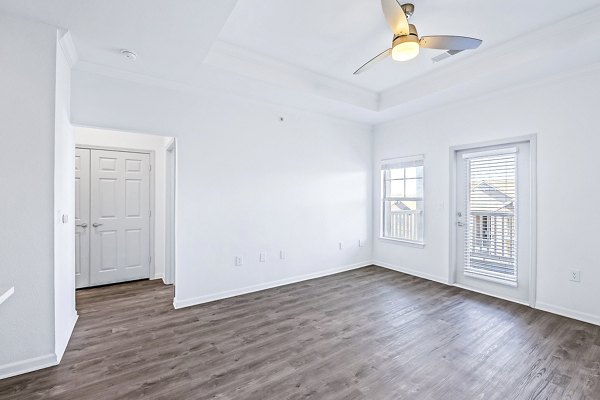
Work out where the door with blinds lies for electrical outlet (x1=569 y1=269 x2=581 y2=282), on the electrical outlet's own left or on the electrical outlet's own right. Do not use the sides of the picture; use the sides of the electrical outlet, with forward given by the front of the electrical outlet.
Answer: on the electrical outlet's own right

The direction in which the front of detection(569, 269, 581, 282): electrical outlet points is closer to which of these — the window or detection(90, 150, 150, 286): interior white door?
the interior white door

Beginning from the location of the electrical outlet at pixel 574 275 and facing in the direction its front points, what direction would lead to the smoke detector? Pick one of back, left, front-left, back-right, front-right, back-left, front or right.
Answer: front-right

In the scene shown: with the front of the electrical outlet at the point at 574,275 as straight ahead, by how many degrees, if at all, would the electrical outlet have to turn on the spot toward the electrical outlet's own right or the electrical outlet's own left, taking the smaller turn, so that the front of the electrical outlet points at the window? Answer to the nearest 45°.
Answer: approximately 90° to the electrical outlet's own right

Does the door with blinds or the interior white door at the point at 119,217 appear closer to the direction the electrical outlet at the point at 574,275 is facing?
the interior white door

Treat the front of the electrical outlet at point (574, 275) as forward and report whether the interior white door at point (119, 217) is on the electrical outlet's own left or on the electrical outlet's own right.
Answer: on the electrical outlet's own right

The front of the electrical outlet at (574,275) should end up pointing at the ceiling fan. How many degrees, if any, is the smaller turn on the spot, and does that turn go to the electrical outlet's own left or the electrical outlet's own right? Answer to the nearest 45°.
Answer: approximately 45° to the electrical outlet's own right

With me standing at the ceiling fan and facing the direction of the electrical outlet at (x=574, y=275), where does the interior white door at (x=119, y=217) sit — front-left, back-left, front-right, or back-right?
back-left

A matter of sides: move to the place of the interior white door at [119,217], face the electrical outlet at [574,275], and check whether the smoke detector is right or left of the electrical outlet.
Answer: right
